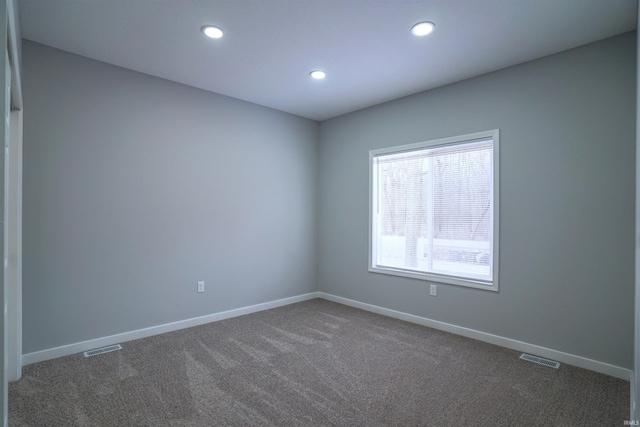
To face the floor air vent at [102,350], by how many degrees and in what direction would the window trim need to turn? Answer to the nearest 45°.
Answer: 0° — it already faces it

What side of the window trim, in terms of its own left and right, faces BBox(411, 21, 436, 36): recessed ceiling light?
front

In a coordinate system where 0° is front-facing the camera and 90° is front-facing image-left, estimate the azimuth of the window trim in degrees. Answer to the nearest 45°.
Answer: approximately 45°

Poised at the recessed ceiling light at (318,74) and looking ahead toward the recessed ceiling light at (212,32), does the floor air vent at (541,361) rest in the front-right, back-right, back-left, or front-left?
back-left

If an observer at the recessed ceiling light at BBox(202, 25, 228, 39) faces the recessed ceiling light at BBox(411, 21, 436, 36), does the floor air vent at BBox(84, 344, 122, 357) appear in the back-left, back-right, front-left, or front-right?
back-left

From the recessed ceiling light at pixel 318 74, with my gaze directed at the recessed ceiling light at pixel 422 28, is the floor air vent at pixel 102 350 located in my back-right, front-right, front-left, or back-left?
back-right

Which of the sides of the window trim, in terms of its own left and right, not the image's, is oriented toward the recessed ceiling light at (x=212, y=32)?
front
